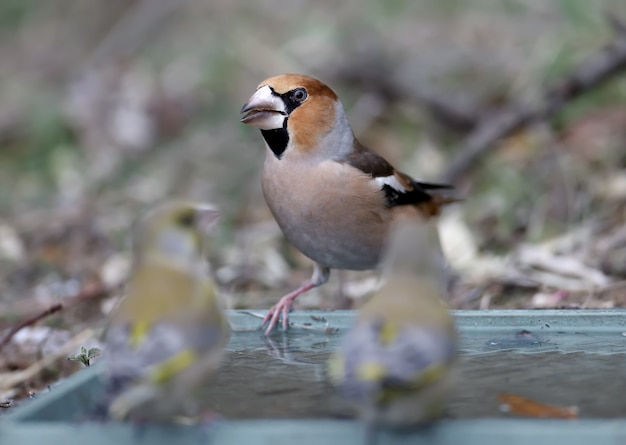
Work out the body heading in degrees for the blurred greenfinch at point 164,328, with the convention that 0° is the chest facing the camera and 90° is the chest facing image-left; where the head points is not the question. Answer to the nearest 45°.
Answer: approximately 225°

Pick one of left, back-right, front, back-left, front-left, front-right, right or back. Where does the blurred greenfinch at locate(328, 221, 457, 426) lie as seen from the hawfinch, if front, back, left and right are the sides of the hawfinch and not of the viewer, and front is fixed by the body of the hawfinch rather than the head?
front-left

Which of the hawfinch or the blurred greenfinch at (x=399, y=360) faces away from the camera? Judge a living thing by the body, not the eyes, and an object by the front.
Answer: the blurred greenfinch

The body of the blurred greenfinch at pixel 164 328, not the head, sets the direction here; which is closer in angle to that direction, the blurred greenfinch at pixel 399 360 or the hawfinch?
the hawfinch

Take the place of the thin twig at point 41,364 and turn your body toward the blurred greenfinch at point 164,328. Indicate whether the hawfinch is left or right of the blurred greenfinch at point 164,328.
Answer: left

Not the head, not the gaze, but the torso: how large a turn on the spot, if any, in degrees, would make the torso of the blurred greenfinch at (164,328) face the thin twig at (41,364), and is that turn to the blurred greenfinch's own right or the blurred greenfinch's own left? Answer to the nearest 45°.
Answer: approximately 45° to the blurred greenfinch's own left

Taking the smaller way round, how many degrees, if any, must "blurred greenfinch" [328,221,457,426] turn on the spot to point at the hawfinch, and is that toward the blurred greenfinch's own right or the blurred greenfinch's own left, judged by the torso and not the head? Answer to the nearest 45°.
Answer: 0° — it already faces it

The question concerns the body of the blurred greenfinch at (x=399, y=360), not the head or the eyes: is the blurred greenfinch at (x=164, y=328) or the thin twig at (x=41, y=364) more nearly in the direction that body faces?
the thin twig

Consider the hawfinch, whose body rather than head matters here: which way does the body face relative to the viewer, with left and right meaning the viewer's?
facing the viewer and to the left of the viewer

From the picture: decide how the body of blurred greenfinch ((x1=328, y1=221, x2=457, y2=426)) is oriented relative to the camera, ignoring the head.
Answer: away from the camera

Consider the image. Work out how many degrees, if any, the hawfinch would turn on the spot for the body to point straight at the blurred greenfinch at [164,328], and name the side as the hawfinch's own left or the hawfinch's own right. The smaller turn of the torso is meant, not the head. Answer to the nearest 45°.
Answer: approximately 45° to the hawfinch's own left
